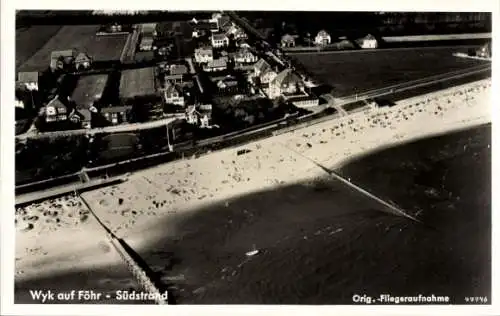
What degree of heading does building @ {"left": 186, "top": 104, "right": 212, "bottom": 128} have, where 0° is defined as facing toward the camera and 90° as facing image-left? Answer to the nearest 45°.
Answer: approximately 0°
